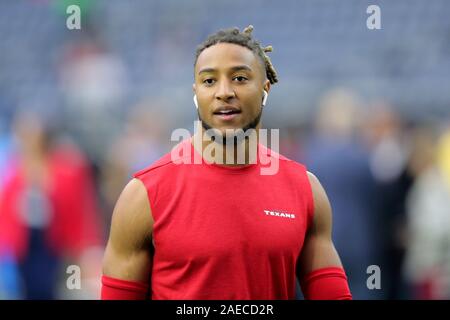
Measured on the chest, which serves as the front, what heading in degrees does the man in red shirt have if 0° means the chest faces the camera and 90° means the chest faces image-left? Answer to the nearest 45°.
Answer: approximately 0°

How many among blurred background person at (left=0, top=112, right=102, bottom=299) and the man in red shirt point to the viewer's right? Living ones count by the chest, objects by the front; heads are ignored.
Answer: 0

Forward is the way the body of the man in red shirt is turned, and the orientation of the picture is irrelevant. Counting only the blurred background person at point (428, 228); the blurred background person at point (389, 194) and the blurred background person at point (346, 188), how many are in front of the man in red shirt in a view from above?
0

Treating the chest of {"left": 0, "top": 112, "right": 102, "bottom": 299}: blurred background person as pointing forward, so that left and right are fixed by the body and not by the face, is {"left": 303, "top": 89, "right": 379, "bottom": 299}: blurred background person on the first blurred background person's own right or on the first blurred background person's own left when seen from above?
on the first blurred background person's own left

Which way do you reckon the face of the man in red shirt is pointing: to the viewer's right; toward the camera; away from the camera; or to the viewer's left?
toward the camera

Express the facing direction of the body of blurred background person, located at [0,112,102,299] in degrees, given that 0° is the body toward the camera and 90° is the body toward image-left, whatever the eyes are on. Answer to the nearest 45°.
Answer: approximately 45°

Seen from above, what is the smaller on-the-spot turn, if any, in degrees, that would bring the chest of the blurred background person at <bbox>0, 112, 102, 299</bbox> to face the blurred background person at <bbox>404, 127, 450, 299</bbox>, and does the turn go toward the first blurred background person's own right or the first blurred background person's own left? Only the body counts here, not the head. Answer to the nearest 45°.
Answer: approximately 135° to the first blurred background person's own left

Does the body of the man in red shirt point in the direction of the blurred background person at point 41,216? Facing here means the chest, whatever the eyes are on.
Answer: no

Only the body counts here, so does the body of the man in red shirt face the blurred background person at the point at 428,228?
no

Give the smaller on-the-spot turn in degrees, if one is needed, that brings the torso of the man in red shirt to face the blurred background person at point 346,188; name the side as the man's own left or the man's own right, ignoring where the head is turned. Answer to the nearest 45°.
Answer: approximately 180°

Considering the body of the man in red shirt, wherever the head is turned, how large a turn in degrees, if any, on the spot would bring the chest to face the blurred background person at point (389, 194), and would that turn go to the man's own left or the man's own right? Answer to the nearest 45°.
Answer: approximately 180°

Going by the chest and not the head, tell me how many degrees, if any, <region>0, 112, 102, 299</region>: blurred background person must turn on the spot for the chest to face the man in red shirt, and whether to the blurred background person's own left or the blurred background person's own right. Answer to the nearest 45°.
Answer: approximately 45° to the blurred background person's own left

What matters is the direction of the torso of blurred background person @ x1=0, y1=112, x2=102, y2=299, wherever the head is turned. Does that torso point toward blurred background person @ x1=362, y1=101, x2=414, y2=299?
no
